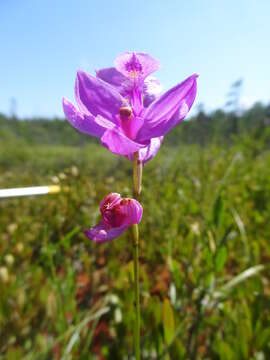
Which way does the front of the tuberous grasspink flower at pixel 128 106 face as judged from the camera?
facing the viewer

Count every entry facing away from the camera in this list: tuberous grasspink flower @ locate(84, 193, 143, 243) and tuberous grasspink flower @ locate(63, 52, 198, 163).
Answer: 0
